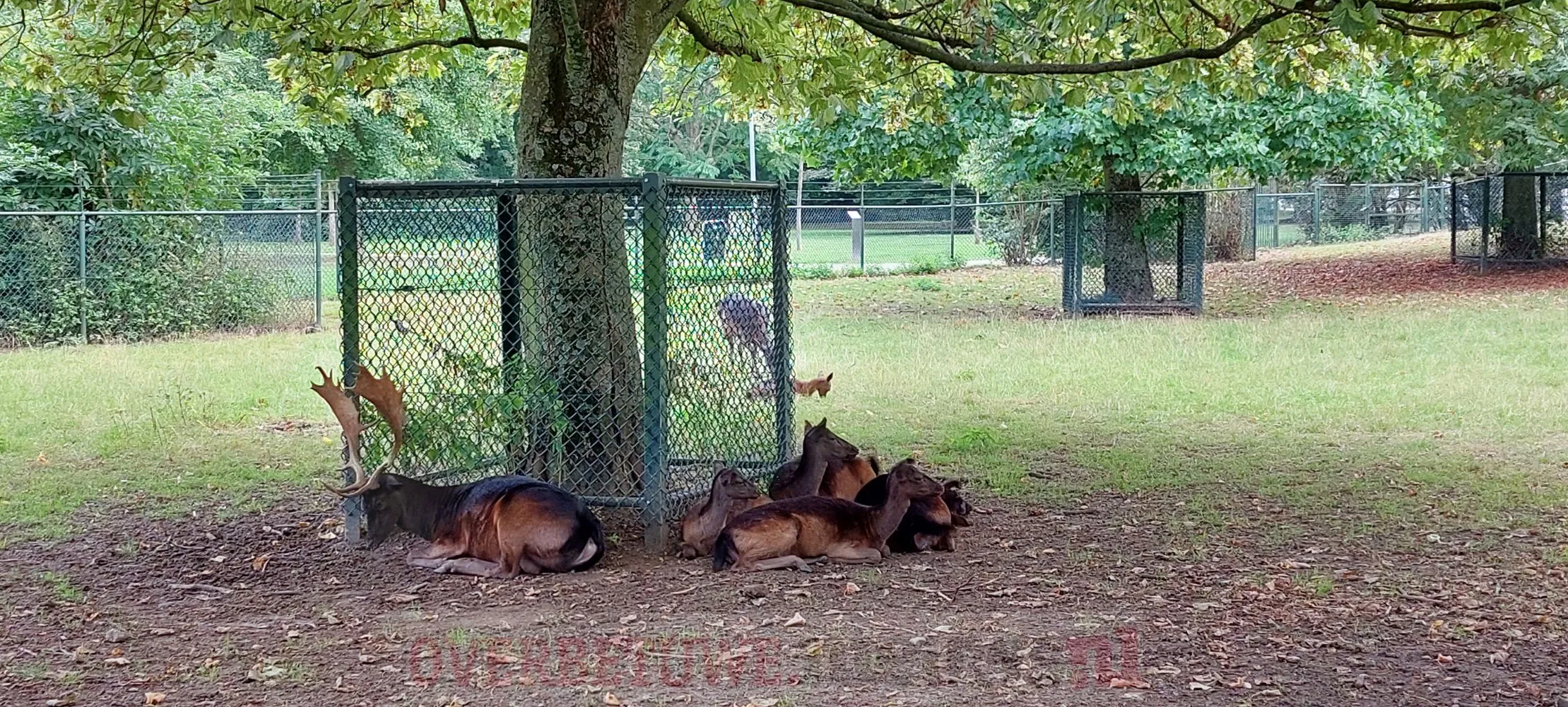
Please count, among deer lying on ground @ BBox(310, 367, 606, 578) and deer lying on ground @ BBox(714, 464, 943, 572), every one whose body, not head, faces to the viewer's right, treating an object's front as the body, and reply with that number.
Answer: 1

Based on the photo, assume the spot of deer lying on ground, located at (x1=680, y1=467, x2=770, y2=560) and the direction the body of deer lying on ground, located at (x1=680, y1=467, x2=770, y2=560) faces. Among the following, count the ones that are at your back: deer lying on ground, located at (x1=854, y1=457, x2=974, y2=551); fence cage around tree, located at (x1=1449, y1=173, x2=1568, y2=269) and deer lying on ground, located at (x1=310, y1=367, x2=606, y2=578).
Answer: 1

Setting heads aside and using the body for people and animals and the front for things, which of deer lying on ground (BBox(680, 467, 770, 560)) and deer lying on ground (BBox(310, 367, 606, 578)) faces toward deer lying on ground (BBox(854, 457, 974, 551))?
deer lying on ground (BBox(680, 467, 770, 560))

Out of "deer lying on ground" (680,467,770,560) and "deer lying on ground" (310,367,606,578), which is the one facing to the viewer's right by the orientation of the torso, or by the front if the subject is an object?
"deer lying on ground" (680,467,770,560)

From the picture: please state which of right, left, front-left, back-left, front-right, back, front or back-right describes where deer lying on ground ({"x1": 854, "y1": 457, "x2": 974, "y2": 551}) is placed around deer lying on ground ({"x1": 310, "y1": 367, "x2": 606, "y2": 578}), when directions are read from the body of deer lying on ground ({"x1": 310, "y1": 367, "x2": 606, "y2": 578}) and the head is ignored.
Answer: back

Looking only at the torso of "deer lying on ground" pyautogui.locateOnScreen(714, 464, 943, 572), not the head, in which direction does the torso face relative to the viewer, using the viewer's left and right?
facing to the right of the viewer

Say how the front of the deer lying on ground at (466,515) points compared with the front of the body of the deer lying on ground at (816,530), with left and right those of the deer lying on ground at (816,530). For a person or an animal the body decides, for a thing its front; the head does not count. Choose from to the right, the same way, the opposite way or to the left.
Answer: the opposite way

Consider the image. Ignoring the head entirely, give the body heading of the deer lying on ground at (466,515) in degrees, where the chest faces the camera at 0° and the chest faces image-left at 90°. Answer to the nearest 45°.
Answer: approximately 90°

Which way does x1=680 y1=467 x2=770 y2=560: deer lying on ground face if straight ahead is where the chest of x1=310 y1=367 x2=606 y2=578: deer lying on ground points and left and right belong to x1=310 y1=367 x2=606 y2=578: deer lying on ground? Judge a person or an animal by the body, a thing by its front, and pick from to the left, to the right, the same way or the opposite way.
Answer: the opposite way
